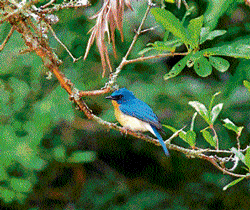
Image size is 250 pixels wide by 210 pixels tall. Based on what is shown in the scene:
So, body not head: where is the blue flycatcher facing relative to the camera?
to the viewer's left

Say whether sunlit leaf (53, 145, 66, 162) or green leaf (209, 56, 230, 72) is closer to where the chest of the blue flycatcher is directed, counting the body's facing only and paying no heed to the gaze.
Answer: the sunlit leaf
